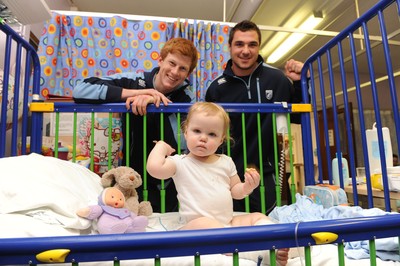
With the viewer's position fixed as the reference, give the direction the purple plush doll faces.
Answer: facing the viewer and to the right of the viewer

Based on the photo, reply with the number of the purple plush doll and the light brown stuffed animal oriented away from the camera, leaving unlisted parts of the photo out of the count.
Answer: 0

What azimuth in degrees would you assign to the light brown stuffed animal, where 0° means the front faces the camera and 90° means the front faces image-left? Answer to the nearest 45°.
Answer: approximately 315°
